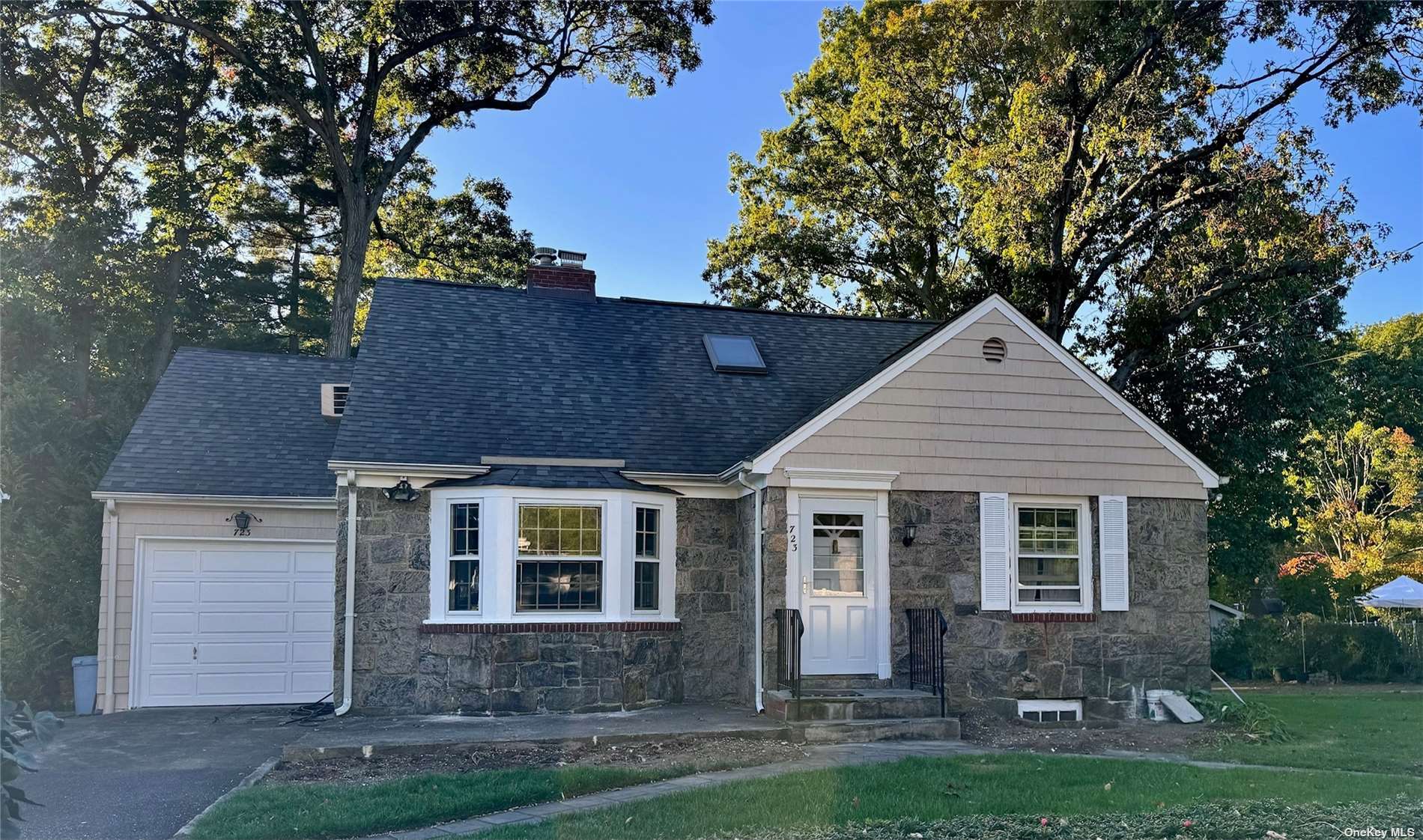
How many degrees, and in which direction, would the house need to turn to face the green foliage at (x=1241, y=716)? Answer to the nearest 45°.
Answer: approximately 90° to its left

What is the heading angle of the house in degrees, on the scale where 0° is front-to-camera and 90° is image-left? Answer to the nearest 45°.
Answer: approximately 0°

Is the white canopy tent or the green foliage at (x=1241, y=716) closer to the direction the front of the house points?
the green foliage

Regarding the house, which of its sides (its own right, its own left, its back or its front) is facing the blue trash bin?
right

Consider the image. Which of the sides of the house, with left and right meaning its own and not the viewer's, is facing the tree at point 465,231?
back

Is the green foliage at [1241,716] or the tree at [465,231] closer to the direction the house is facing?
the green foliage
